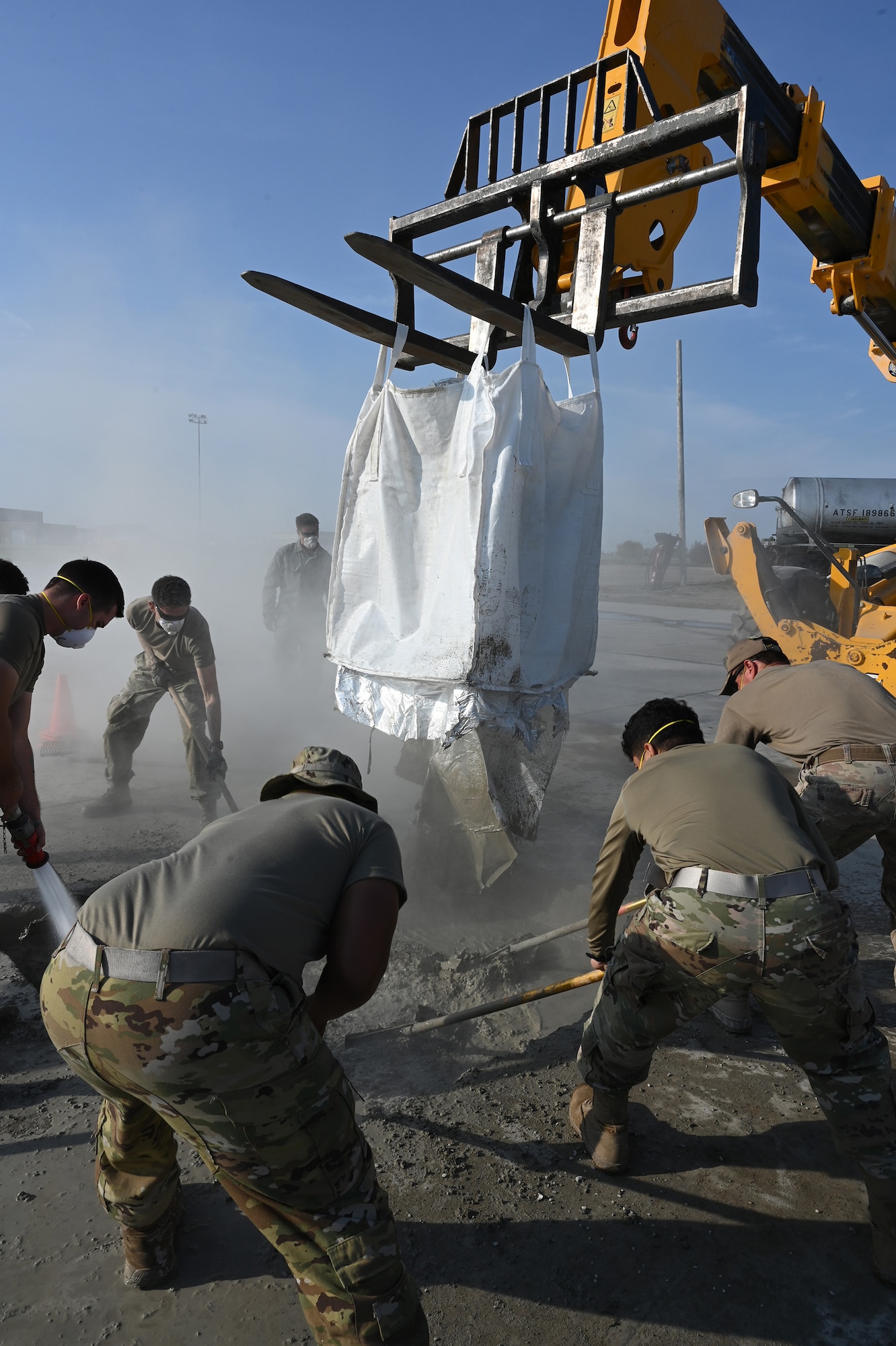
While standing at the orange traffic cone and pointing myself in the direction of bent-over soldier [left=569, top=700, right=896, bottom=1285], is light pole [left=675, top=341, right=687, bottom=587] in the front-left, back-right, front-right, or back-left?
back-left

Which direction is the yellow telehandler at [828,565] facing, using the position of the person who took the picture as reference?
facing to the left of the viewer

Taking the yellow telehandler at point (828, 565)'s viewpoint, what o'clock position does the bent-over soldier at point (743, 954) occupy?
The bent-over soldier is roughly at 9 o'clock from the yellow telehandler.

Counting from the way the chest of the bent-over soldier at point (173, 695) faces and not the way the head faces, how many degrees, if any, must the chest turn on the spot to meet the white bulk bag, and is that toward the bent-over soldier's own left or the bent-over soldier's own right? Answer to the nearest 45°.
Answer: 0° — they already face it

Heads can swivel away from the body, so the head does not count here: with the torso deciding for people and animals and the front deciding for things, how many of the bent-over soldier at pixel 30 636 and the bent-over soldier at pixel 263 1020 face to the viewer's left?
0

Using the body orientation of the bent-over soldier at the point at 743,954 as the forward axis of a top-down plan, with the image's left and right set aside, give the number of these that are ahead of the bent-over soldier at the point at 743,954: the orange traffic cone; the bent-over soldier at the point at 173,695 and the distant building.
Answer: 3

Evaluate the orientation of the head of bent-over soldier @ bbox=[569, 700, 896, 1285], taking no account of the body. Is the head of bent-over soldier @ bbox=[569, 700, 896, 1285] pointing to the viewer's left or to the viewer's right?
to the viewer's left

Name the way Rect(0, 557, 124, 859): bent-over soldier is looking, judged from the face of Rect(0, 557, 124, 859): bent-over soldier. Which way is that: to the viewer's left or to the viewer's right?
to the viewer's right

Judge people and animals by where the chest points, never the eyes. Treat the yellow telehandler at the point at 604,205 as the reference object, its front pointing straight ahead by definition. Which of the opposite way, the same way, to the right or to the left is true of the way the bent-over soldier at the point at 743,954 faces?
to the right

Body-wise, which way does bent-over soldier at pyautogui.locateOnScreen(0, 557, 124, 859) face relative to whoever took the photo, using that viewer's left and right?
facing to the right of the viewer

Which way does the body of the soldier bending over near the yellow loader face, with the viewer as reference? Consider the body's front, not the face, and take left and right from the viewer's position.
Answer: facing away from the viewer and to the left of the viewer

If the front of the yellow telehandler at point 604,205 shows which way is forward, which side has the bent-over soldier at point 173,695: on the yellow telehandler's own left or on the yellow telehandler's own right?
on the yellow telehandler's own right
